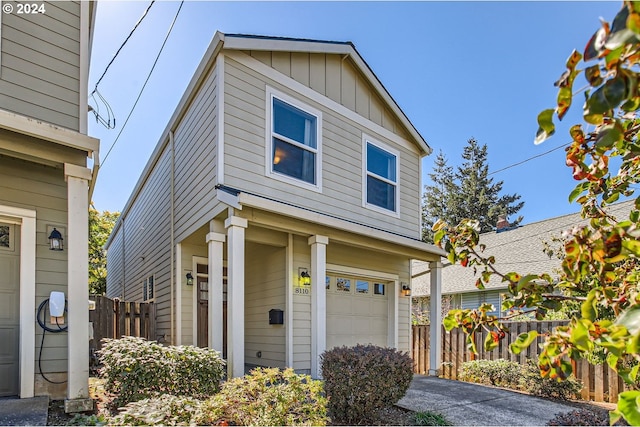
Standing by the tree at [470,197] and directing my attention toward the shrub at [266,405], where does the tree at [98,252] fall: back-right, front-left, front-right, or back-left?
front-right

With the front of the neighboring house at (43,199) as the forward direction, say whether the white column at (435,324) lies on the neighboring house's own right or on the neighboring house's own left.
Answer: on the neighboring house's own left

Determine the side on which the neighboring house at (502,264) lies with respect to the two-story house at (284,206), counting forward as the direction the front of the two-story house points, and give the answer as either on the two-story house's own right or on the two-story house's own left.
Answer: on the two-story house's own left

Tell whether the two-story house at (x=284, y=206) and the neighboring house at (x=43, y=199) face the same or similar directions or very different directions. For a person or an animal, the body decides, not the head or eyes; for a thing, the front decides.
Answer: same or similar directions

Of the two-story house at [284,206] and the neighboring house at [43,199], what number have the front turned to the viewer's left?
0

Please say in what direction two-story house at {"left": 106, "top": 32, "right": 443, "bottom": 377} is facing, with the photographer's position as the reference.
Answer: facing the viewer and to the right of the viewer
